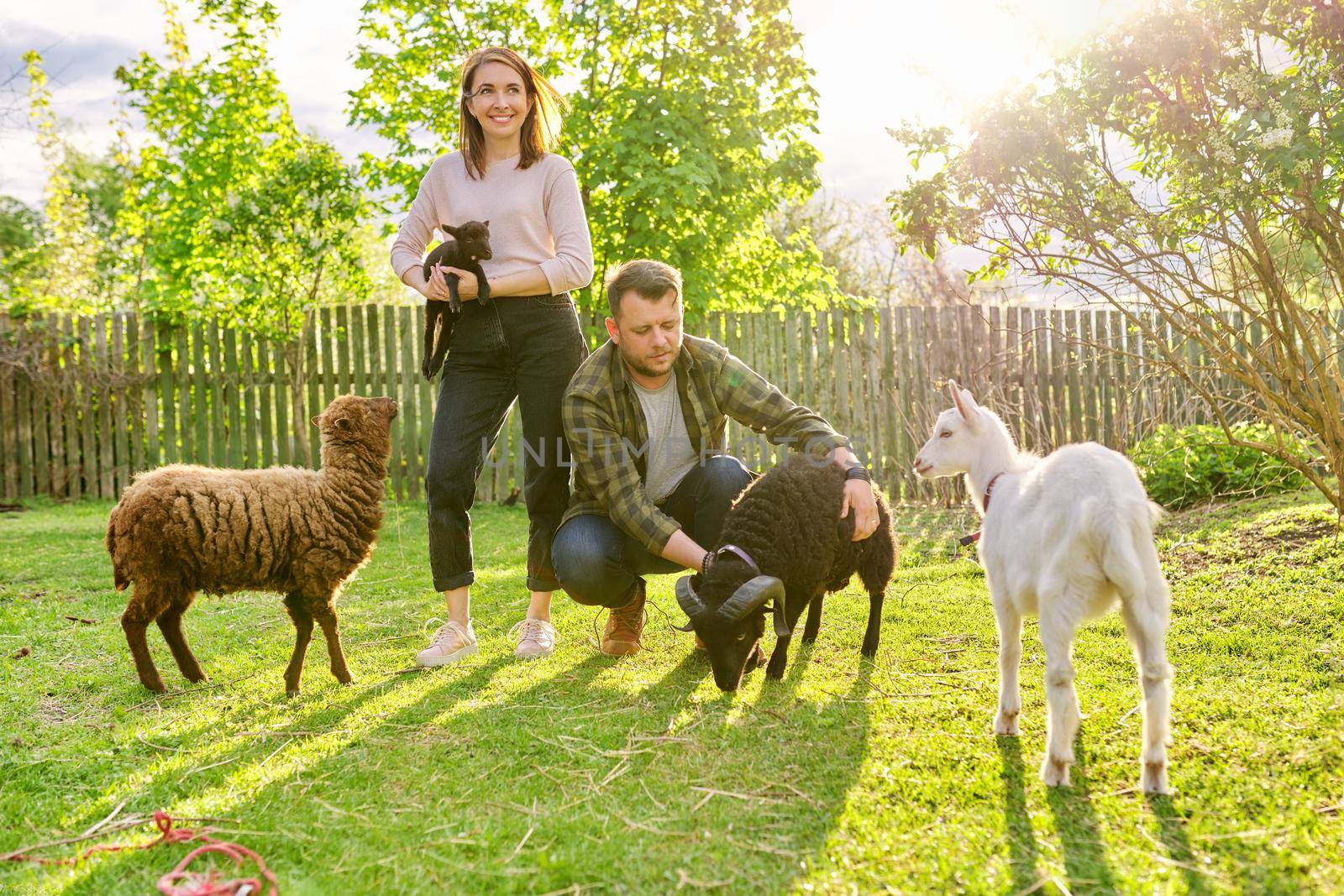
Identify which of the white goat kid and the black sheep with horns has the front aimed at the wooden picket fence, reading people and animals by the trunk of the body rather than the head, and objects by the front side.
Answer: the white goat kid

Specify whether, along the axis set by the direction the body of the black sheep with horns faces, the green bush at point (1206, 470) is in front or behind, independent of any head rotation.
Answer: behind

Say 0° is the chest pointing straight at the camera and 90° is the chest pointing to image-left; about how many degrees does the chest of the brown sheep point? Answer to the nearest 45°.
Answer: approximately 270°

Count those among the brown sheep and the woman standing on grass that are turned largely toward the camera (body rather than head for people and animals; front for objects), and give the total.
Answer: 1

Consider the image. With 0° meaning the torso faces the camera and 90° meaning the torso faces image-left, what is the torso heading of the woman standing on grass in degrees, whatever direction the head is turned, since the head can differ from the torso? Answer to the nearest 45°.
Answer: approximately 0°

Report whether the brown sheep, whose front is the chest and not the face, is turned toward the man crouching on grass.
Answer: yes

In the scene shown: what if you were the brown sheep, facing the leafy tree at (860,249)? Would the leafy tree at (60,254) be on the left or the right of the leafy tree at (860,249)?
left

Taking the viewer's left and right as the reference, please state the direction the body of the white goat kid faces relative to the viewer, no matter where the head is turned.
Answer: facing away from the viewer and to the left of the viewer
